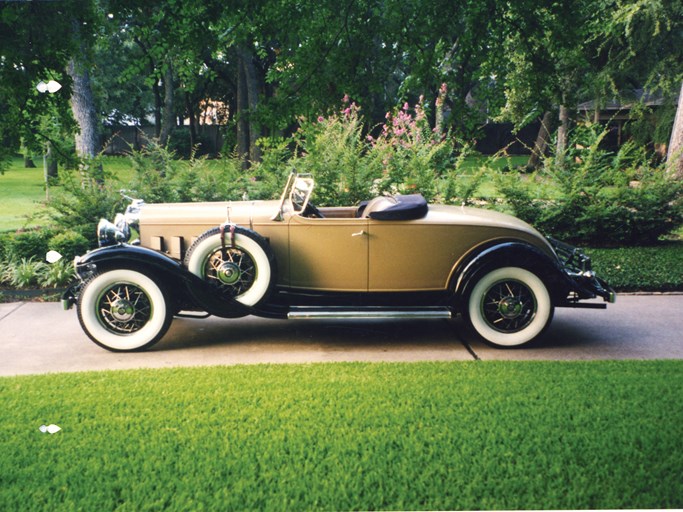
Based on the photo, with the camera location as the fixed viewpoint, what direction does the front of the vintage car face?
facing to the left of the viewer

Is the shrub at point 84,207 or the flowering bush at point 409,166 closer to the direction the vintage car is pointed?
the shrub

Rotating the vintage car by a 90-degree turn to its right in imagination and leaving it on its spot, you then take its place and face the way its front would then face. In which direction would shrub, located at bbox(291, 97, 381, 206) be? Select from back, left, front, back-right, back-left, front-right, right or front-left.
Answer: front

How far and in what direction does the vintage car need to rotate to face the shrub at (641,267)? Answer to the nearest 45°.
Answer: approximately 135° to its right

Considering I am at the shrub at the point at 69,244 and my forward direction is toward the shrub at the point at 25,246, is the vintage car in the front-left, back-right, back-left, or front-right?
back-left

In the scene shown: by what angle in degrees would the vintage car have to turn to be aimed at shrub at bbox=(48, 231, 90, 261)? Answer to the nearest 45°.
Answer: approximately 45° to its right

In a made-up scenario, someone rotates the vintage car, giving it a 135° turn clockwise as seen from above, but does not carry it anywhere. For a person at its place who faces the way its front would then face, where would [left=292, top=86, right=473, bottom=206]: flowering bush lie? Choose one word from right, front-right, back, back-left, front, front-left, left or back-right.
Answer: front-left

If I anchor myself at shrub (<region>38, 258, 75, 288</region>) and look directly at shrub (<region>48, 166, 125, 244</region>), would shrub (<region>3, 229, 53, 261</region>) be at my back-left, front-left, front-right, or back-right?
front-left

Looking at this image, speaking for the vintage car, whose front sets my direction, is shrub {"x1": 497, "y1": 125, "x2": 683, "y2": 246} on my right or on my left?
on my right

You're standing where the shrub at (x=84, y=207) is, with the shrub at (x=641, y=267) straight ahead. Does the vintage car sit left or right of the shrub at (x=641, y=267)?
right

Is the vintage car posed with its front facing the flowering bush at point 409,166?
no

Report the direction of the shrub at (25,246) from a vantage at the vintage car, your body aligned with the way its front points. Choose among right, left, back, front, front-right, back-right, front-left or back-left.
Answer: front-right

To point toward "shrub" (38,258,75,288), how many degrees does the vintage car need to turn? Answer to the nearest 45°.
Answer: approximately 45° to its right
